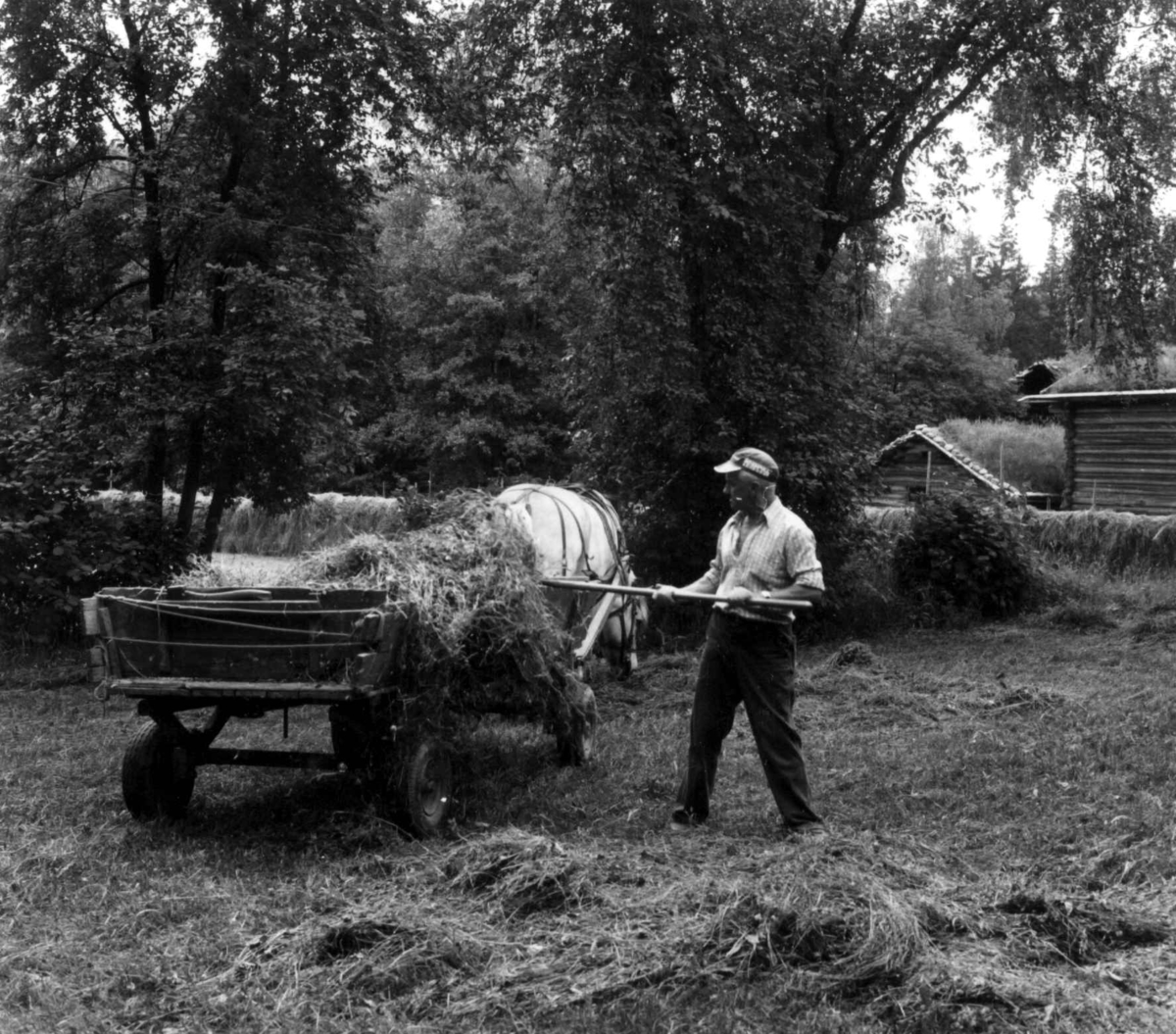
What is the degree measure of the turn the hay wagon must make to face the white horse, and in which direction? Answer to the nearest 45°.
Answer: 0° — it already faces it

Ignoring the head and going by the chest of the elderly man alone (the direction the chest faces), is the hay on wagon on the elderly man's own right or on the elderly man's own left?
on the elderly man's own right

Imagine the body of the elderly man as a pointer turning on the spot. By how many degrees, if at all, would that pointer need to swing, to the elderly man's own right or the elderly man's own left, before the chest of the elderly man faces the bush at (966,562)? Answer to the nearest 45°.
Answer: approximately 135° to the elderly man's own right

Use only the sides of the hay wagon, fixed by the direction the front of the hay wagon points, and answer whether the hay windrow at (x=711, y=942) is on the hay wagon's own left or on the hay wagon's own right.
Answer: on the hay wagon's own right

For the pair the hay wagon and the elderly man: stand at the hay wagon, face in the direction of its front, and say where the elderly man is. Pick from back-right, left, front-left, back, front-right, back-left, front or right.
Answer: front-right

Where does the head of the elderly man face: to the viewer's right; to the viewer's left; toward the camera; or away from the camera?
to the viewer's left

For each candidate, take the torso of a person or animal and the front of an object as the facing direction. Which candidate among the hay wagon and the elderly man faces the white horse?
the hay wagon

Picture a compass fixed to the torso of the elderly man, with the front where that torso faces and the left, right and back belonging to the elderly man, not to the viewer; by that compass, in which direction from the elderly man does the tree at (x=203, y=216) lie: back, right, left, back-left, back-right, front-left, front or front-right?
right

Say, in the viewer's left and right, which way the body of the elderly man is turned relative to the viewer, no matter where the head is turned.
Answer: facing the viewer and to the left of the viewer

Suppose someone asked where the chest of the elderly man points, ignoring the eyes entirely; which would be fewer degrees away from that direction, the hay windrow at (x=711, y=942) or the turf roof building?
the hay windrow

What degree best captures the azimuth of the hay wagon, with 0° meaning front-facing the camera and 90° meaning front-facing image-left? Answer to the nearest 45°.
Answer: approximately 225°

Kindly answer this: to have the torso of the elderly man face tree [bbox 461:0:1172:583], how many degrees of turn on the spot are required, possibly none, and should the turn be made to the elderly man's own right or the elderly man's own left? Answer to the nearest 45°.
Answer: approximately 135° to the elderly man's own right

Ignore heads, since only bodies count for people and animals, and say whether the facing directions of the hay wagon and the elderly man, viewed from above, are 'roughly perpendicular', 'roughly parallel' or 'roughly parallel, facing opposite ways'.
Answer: roughly parallel, facing opposite ways

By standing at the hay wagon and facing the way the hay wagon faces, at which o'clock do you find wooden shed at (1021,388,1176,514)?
The wooden shed is roughly at 12 o'clock from the hay wagon.

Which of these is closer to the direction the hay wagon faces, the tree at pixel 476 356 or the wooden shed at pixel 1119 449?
the wooden shed

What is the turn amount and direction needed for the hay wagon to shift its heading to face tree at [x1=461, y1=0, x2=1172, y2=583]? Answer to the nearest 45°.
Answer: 0° — it already faces it
